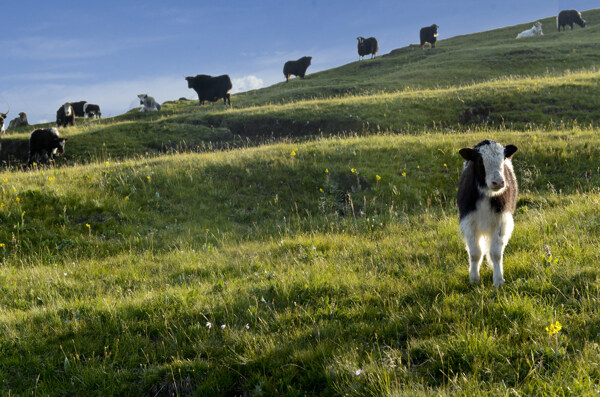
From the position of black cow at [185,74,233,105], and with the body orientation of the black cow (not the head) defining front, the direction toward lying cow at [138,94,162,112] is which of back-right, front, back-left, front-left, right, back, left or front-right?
front-right

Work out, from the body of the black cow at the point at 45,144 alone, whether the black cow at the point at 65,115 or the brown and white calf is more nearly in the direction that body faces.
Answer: the brown and white calf

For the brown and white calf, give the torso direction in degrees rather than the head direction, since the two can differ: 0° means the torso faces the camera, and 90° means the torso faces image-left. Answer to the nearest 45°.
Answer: approximately 0°

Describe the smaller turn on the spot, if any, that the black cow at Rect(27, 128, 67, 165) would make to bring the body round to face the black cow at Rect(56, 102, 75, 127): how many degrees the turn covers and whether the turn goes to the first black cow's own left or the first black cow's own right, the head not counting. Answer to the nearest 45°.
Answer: approximately 135° to the first black cow's own left

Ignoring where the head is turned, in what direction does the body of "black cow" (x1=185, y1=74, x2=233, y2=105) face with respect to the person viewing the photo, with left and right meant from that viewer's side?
facing to the left of the viewer

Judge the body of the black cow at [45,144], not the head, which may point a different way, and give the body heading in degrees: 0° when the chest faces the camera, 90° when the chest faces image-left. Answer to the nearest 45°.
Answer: approximately 315°
